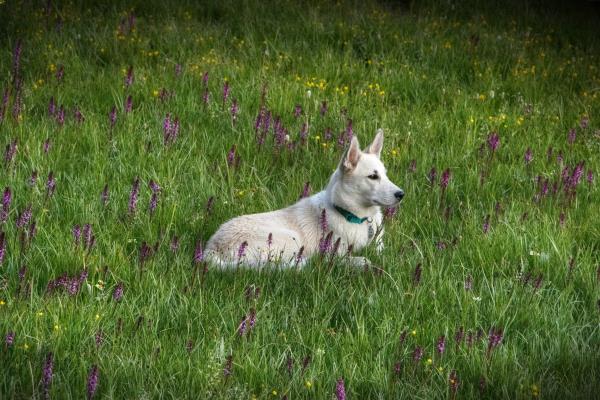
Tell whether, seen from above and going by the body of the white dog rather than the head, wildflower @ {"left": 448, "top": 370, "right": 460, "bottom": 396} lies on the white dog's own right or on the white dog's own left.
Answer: on the white dog's own right

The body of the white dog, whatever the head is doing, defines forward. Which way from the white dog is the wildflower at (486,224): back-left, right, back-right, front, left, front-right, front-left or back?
front

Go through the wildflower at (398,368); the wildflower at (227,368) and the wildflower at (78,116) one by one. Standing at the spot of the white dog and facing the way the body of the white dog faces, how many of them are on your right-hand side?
2

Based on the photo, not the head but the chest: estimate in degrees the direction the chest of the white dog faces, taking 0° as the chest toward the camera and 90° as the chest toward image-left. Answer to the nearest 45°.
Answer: approximately 270°

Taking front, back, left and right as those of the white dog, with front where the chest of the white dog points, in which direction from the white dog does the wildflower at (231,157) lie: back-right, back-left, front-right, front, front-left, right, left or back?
back-left

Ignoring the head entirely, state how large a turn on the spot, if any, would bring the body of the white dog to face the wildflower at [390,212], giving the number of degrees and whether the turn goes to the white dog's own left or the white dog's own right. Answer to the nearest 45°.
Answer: approximately 45° to the white dog's own left

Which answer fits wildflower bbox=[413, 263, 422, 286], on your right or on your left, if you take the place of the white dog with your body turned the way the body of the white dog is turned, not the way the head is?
on your right

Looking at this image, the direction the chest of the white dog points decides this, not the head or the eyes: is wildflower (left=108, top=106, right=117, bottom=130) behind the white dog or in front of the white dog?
behind

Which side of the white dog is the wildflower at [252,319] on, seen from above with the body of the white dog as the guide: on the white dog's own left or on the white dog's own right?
on the white dog's own right

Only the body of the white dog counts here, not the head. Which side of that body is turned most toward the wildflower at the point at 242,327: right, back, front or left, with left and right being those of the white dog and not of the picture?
right

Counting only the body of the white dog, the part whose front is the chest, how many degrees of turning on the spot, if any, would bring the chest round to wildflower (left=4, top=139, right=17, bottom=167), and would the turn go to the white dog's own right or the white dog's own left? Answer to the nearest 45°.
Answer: approximately 180°

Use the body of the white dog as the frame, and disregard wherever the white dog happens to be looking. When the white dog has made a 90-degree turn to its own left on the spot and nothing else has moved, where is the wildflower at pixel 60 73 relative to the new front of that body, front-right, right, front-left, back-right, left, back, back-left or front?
front-left

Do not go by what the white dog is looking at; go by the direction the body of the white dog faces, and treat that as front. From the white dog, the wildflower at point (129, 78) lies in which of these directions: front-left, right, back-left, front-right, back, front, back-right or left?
back-left

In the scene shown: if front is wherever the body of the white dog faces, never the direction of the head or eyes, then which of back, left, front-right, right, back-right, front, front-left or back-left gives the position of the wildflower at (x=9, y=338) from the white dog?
back-right

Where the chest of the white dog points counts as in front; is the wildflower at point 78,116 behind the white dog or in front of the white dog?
behind

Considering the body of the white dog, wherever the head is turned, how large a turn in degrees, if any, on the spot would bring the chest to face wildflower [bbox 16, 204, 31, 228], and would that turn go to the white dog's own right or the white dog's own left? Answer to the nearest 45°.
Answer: approximately 135° to the white dog's own right

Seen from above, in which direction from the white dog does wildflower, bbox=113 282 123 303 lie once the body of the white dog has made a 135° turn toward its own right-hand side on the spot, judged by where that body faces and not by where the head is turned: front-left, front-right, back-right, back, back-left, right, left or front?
front
